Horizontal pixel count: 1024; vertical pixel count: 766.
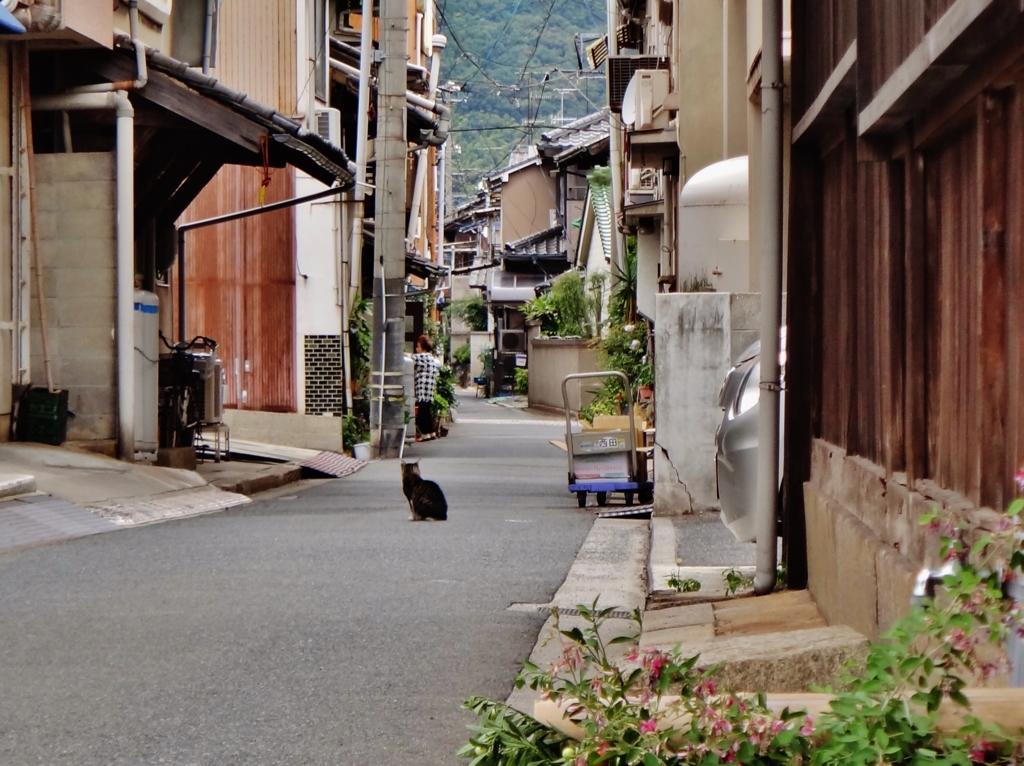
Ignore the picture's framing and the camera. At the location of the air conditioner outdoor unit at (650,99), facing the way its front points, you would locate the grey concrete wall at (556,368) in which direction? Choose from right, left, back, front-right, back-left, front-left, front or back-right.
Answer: right

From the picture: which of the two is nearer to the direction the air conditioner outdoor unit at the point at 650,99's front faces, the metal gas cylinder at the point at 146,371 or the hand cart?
the metal gas cylinder

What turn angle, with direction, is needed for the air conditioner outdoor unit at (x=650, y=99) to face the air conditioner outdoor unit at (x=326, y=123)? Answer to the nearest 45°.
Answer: approximately 45° to its right

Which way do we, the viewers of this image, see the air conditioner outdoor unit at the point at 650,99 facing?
facing to the left of the viewer

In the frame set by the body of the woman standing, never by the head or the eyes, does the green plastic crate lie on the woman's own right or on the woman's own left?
on the woman's own left

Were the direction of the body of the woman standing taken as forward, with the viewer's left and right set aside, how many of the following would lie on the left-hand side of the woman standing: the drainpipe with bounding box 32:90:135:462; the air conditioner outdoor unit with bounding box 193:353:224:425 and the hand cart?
3

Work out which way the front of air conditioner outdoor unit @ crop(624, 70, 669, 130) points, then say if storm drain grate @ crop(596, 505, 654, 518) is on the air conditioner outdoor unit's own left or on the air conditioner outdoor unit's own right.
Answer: on the air conditioner outdoor unit's own left

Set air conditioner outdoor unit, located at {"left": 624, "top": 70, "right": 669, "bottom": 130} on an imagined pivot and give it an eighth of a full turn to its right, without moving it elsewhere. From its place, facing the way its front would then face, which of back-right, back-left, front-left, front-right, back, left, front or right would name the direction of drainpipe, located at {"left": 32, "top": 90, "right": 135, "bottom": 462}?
left

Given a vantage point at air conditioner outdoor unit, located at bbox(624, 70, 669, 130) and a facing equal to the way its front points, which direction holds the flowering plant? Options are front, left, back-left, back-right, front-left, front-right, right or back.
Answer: left

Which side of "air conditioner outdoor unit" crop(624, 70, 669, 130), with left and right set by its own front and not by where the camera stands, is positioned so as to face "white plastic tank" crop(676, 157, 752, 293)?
left

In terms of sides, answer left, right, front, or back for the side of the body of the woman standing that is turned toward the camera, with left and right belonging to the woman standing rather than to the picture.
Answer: left

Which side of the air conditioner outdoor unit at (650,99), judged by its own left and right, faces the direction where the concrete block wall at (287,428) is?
front

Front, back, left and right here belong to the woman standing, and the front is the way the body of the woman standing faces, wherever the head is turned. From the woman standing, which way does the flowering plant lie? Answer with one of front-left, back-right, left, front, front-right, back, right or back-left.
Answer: left

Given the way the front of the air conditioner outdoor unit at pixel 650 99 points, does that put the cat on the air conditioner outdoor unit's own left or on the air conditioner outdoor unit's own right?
on the air conditioner outdoor unit's own left
